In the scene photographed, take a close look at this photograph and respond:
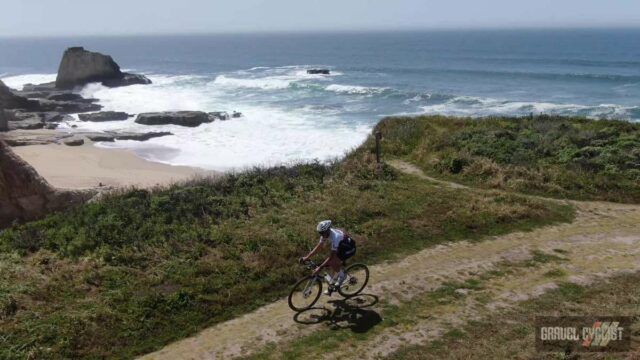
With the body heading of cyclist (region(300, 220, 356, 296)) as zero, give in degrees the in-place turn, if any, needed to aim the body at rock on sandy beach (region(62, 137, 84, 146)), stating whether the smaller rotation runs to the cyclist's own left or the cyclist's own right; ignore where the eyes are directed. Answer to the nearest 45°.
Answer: approximately 90° to the cyclist's own right

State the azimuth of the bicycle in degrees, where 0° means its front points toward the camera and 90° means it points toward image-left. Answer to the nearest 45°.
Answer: approximately 45°

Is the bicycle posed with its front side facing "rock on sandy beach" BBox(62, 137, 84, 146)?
no

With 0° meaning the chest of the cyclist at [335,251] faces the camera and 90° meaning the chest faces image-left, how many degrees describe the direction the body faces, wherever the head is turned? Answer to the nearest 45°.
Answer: approximately 45°

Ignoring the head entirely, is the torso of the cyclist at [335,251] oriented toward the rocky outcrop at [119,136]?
no
